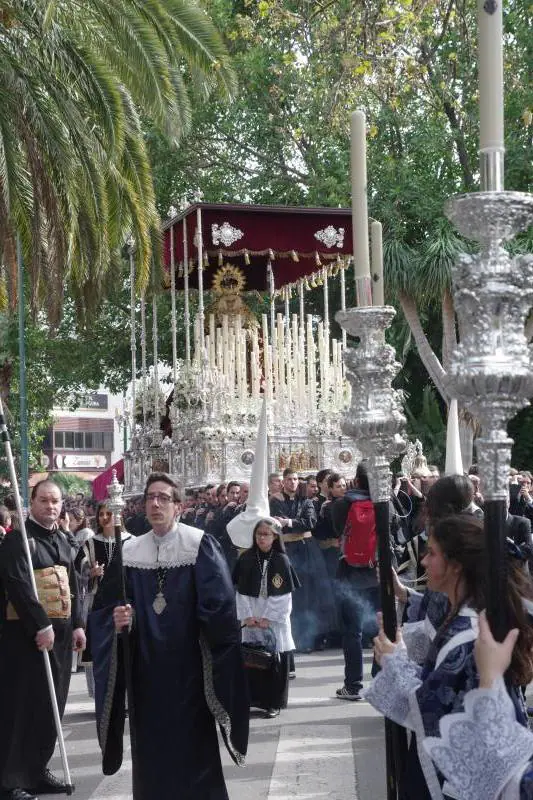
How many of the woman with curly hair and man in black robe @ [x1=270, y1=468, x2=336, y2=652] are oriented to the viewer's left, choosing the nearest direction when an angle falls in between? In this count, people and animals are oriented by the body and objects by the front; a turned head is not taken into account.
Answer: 1

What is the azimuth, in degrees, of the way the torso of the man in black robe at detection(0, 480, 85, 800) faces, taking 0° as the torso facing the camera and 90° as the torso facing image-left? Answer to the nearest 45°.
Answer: approximately 315°

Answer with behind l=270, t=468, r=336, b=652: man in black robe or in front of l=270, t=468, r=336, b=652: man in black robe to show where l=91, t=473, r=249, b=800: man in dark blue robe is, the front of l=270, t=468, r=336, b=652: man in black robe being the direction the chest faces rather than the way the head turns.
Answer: in front

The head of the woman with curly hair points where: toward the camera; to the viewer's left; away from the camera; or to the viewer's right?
to the viewer's left

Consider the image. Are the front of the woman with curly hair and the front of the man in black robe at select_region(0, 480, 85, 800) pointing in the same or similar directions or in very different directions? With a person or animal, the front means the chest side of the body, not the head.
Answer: very different directions

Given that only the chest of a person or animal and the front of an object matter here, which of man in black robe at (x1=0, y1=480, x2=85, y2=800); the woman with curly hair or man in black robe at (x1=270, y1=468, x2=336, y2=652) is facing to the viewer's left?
the woman with curly hair

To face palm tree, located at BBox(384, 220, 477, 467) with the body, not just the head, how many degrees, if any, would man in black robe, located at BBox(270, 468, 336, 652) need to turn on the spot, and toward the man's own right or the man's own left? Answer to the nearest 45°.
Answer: approximately 180°

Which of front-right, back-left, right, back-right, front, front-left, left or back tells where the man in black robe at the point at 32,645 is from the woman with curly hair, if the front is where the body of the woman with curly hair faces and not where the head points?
front-right

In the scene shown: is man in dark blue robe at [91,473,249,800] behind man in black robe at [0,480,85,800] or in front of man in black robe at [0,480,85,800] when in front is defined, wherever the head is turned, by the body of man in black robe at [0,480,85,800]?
in front

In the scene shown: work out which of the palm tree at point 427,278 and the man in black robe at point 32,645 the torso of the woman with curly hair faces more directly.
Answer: the man in black robe

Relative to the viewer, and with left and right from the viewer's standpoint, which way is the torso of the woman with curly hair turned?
facing to the left of the viewer

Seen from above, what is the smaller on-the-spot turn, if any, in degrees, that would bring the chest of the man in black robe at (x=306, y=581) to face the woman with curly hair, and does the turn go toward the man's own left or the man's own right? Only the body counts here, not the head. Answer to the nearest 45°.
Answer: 0° — they already face them

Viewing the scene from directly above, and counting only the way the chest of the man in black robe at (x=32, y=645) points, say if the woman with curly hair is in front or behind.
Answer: in front
